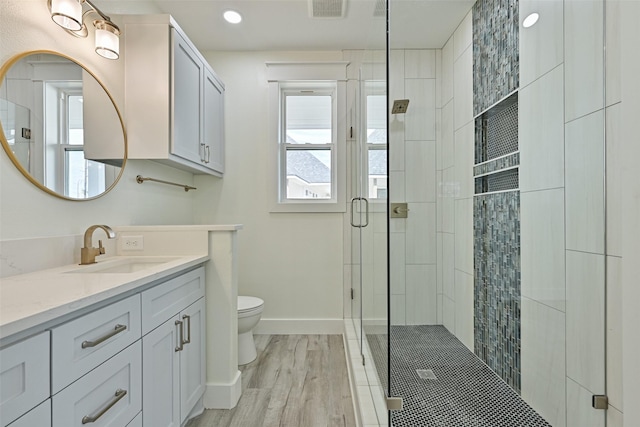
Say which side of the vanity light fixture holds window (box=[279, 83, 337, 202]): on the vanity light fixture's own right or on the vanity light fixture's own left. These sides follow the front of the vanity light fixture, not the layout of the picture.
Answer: on the vanity light fixture's own left

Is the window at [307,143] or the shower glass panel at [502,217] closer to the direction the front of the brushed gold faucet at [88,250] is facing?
the shower glass panel

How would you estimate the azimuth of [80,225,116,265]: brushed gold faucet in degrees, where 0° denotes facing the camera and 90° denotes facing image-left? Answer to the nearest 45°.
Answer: approximately 315°
